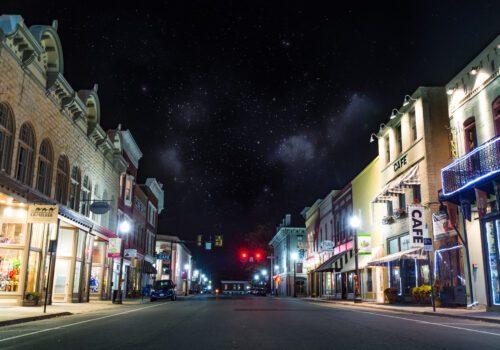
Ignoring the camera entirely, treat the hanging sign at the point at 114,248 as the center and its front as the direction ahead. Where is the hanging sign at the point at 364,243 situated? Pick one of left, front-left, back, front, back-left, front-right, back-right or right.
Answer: left

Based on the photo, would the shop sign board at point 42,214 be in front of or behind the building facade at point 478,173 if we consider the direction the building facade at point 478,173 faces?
in front

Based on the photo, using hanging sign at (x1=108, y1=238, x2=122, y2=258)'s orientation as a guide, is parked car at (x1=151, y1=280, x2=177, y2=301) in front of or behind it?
behind

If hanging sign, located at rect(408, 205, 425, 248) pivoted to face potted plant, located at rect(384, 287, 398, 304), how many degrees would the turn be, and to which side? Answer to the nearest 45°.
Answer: approximately 180°

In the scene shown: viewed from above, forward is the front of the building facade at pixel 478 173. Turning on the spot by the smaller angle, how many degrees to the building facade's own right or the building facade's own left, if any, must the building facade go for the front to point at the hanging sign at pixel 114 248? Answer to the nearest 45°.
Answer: approximately 45° to the building facade's own right

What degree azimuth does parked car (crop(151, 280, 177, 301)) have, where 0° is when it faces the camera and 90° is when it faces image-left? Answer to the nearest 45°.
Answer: approximately 0°

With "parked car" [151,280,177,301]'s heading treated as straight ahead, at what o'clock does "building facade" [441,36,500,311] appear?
The building facade is roughly at 11 o'clock from the parked car.

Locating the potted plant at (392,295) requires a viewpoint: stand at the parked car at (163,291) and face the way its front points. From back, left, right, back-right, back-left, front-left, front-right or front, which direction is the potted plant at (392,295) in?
front-left

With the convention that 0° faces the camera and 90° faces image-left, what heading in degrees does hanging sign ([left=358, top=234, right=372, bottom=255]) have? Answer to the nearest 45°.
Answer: approximately 0°

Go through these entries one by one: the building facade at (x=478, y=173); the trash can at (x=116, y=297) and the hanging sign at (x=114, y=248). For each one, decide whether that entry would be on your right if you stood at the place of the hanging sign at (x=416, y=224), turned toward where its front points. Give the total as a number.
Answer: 2

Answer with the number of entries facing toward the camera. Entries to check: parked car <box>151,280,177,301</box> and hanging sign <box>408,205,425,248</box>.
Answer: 2
